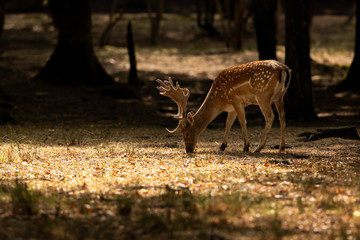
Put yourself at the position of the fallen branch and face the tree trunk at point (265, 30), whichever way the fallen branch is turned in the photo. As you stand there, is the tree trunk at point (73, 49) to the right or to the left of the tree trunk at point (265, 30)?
left

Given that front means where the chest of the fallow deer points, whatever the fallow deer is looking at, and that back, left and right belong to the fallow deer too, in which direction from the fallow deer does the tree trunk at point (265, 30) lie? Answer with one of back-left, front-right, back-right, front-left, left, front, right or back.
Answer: right

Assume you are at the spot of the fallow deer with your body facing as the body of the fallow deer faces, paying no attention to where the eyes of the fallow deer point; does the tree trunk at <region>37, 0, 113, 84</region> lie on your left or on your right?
on your right

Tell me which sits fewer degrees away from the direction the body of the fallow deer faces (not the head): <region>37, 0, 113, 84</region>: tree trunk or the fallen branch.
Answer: the tree trunk

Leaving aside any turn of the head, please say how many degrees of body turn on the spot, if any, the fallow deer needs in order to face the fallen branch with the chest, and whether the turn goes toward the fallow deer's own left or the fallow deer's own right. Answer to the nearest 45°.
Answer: approximately 135° to the fallow deer's own right

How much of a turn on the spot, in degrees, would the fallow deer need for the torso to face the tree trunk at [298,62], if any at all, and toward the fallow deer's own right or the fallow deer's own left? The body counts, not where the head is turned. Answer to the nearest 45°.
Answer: approximately 90° to the fallow deer's own right

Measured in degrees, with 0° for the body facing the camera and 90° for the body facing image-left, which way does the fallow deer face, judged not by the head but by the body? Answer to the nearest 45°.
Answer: approximately 90°

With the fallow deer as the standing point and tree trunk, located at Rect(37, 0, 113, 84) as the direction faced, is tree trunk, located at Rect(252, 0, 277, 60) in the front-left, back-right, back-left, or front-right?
front-right
